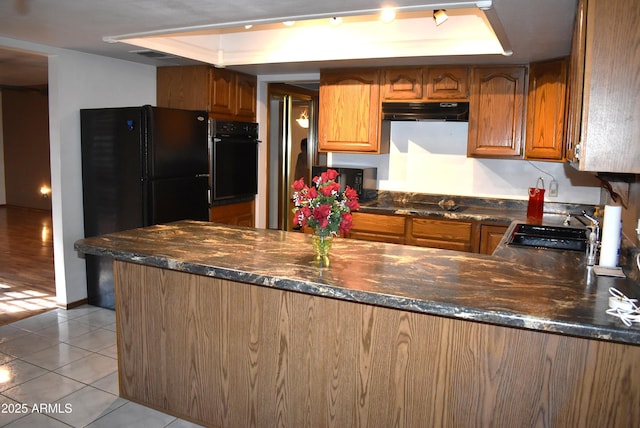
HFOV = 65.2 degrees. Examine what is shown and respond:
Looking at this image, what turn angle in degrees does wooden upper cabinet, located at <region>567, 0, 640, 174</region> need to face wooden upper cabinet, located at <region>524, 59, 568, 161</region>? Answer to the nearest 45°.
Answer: approximately 90° to its right

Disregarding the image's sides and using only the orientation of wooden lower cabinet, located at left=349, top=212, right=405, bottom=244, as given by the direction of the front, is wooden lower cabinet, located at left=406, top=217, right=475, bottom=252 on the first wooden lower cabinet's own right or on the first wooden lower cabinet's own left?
on the first wooden lower cabinet's own left

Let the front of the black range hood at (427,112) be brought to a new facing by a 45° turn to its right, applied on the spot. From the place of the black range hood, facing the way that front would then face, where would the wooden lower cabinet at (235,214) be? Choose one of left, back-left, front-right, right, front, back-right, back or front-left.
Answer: front-right

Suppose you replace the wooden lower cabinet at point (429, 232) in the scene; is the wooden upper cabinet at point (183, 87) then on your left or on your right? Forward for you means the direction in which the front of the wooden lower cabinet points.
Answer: on your right

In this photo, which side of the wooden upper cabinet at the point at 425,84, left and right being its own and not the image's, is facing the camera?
front

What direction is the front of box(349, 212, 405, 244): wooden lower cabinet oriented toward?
toward the camera

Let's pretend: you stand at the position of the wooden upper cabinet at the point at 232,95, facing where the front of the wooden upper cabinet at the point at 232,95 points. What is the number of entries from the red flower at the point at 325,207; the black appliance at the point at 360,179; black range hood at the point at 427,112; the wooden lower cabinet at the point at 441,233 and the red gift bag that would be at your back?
0

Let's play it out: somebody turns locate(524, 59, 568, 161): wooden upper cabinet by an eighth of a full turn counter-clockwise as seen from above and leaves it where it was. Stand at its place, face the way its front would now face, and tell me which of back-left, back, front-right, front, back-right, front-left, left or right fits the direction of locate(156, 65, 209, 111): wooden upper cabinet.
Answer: right

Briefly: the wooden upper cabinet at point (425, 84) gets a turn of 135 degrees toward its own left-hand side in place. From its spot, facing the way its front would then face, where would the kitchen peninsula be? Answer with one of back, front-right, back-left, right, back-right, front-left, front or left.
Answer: back-right

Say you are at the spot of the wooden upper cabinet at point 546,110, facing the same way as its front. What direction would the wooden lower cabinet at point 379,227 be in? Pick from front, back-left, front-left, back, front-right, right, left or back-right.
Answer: front-right

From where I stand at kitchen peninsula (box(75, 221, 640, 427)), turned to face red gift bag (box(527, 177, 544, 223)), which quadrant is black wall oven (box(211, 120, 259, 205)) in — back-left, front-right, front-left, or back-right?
front-left

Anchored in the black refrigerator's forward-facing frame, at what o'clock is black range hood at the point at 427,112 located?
The black range hood is roughly at 11 o'clock from the black refrigerator.

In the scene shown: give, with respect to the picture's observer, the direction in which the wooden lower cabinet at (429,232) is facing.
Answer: facing the viewer

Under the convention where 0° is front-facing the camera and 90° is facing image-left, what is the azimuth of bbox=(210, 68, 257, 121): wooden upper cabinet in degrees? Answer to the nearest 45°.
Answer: approximately 315°

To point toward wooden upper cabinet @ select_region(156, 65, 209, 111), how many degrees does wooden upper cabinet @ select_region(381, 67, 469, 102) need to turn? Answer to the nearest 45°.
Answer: approximately 90° to its right

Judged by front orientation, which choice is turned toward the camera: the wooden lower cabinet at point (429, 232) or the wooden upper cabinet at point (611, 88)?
the wooden lower cabinet

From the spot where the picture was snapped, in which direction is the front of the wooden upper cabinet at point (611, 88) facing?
facing to the left of the viewer

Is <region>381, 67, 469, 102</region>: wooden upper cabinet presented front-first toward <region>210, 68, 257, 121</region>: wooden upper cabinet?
no
